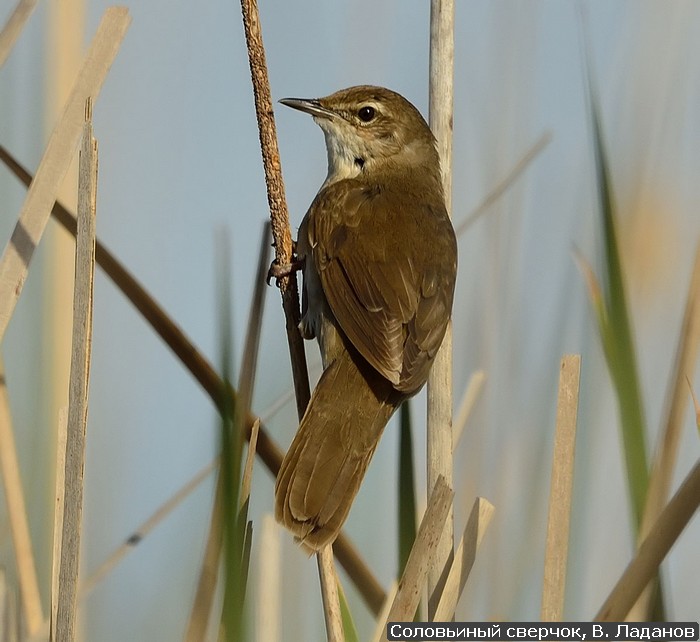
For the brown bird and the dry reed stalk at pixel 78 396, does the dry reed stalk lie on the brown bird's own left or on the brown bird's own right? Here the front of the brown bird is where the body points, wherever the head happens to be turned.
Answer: on the brown bird's own left

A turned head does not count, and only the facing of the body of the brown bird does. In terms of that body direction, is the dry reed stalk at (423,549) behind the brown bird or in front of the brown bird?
behind

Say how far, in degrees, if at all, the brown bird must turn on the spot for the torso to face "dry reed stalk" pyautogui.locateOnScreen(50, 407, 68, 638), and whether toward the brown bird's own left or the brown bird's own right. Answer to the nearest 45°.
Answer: approximately 90° to the brown bird's own left

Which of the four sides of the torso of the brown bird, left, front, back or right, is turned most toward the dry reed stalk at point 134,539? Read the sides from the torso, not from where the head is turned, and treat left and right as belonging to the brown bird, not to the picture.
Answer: left

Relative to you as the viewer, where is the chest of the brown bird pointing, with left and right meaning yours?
facing away from the viewer and to the left of the viewer
